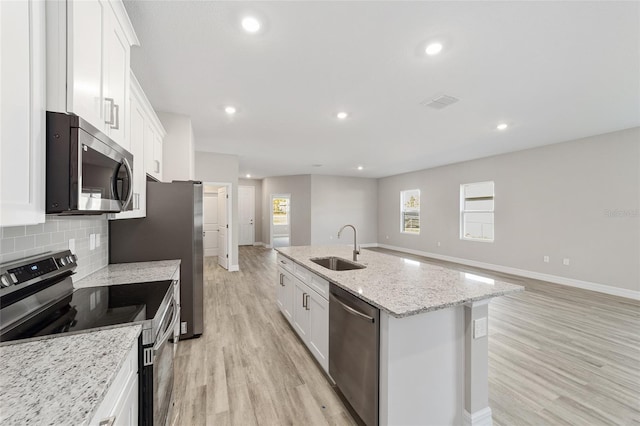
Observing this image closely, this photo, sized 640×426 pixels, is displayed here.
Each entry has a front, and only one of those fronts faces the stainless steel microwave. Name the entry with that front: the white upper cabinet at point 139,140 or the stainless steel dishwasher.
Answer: the stainless steel dishwasher

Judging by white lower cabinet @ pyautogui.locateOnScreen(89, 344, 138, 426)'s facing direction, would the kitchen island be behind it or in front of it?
in front

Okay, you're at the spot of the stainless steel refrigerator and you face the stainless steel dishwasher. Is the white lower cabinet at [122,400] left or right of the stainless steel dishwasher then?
right

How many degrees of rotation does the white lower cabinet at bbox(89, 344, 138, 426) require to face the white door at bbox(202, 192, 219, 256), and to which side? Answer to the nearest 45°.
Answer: approximately 90° to its left

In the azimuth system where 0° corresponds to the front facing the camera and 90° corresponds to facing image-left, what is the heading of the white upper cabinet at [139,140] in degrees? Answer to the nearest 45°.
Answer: approximately 270°

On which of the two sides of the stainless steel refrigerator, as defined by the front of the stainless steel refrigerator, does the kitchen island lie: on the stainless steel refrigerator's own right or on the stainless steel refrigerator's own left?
on the stainless steel refrigerator's own right

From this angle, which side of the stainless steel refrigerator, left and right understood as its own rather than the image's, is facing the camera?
right

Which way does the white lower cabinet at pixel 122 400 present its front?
to the viewer's right

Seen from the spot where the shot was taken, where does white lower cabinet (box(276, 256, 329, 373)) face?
facing to the left of the viewer

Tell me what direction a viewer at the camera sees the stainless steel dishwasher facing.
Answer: facing the viewer and to the left of the viewer

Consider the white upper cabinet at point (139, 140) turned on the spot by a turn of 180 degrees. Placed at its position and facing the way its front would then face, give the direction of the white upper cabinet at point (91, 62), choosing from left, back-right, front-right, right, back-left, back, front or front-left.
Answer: left

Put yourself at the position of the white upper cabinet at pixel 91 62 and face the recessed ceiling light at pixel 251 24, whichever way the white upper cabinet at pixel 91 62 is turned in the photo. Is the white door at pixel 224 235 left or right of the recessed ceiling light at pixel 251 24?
left
